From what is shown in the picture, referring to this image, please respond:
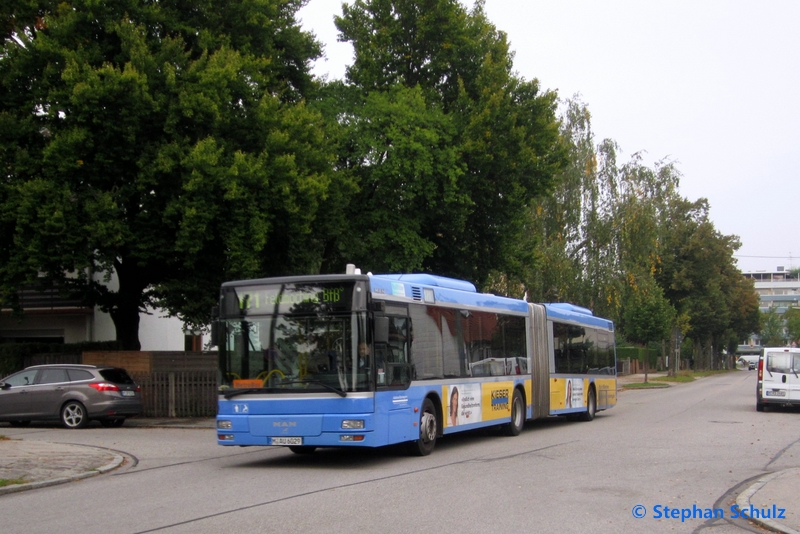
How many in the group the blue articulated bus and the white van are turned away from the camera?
1

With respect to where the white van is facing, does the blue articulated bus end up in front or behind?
behind

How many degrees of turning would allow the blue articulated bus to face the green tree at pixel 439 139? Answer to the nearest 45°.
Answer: approximately 135° to its right

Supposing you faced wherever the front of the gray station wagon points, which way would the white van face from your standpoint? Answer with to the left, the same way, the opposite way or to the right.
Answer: to the right

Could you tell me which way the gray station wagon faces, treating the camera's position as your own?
facing away from the viewer and to the left of the viewer

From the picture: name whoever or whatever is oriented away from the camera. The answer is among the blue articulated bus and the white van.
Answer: the white van

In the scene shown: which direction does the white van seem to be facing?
away from the camera

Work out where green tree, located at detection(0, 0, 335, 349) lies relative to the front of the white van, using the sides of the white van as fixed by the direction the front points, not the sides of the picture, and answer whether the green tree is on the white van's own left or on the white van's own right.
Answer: on the white van's own left

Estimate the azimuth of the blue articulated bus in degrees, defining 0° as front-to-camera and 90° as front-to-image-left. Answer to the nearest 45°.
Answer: approximately 45°

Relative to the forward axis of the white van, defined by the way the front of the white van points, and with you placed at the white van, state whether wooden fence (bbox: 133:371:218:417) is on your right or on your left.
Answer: on your left

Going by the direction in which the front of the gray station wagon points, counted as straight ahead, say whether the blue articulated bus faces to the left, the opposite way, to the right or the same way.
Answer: to the left

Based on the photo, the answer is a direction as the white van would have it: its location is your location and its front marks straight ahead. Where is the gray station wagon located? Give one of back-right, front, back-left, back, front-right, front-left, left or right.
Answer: back-left
